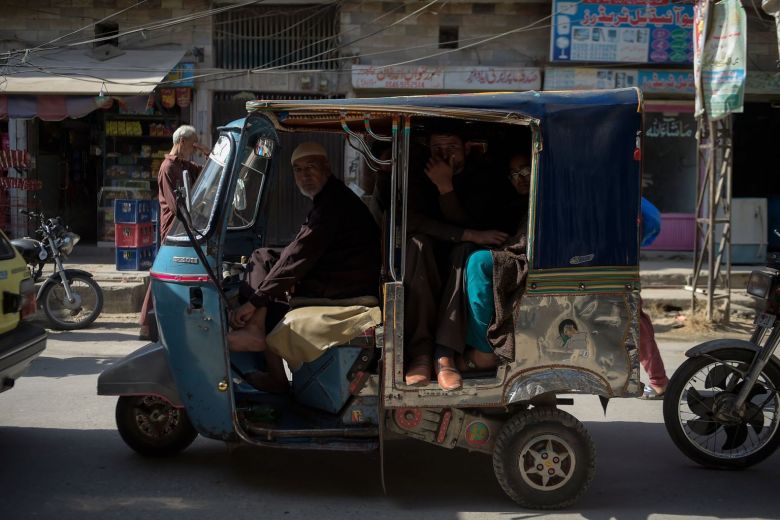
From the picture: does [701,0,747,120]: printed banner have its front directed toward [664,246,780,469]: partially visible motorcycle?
yes

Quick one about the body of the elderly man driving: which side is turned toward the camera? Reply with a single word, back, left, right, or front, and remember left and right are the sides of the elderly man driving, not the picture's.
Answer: left

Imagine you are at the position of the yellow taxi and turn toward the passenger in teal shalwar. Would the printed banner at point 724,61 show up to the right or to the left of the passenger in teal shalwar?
left

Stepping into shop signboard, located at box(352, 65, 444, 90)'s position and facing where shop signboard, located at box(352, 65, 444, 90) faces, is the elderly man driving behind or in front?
in front

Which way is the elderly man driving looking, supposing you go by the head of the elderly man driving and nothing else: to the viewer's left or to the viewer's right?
to the viewer's left

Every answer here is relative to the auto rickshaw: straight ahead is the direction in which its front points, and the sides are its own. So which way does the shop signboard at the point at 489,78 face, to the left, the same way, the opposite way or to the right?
to the left

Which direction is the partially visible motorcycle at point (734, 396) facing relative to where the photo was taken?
to the viewer's left

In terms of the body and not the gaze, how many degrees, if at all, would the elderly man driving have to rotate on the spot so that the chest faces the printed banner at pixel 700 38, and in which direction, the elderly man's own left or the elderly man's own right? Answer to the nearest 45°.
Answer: approximately 135° to the elderly man's own right

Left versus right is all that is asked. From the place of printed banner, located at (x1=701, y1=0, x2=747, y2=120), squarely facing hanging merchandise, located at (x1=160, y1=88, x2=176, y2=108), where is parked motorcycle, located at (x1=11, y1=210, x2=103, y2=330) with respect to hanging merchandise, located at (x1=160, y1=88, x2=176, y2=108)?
left

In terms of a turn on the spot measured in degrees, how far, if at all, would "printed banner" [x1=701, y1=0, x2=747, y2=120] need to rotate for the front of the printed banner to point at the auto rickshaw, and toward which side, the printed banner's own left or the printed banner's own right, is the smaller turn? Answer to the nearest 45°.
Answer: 0° — it already faces it

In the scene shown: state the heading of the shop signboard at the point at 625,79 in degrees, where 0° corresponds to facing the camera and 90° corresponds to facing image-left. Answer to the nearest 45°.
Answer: approximately 0°
